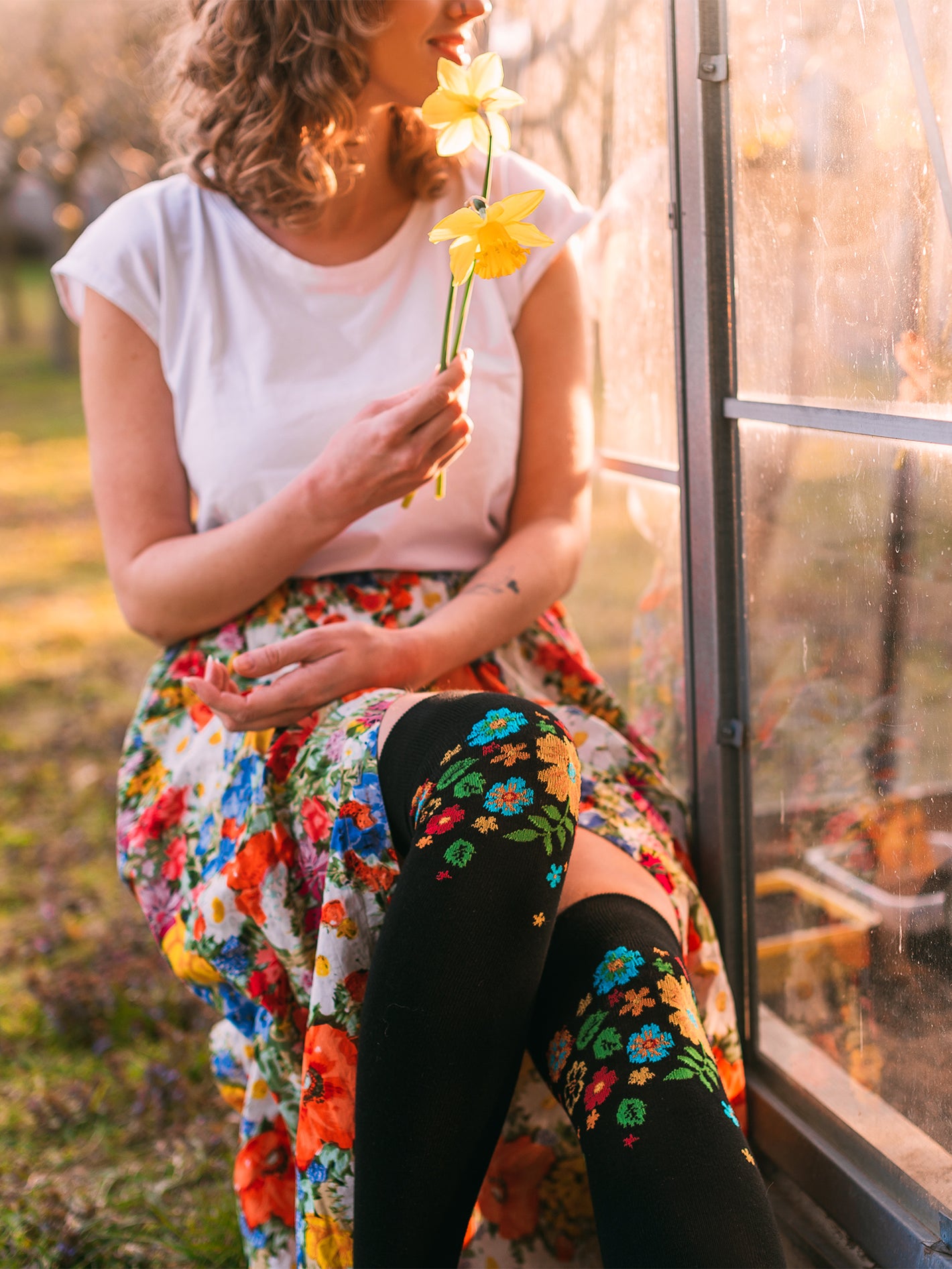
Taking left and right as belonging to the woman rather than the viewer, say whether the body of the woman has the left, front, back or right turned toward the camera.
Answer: front

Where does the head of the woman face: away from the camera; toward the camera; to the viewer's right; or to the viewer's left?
to the viewer's right
